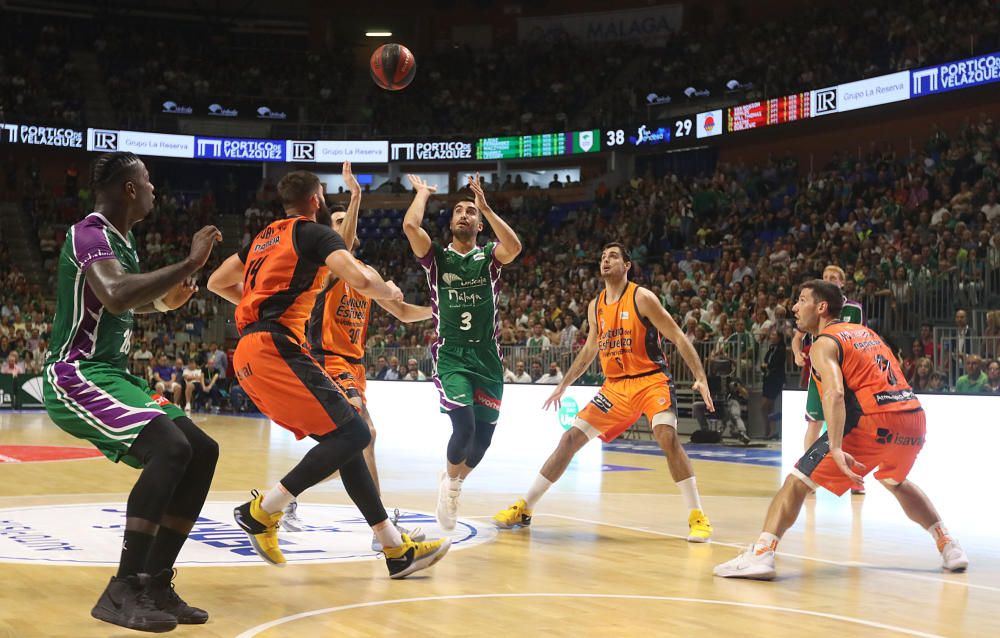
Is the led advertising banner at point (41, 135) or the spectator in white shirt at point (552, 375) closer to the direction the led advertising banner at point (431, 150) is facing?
the spectator in white shirt

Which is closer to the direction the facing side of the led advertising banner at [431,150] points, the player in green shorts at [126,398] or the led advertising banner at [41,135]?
the player in green shorts

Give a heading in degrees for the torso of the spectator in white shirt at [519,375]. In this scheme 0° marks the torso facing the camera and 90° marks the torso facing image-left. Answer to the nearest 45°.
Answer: approximately 0°

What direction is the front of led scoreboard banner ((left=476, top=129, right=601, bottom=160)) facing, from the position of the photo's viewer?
facing the viewer

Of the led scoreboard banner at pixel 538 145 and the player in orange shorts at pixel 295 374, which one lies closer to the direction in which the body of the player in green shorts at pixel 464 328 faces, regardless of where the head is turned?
the player in orange shorts

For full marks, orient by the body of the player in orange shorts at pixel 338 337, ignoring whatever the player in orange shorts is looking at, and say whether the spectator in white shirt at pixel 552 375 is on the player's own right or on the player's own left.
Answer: on the player's own left

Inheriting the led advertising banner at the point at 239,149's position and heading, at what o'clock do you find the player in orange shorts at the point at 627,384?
The player in orange shorts is roughly at 12 o'clock from the led advertising banner.

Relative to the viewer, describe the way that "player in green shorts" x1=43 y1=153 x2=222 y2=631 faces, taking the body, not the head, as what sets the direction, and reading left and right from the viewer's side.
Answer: facing to the right of the viewer

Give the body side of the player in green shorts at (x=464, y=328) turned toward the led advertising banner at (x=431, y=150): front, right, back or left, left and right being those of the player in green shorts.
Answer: back

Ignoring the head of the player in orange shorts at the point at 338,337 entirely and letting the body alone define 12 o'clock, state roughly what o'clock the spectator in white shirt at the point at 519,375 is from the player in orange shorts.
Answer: The spectator in white shirt is roughly at 8 o'clock from the player in orange shorts.

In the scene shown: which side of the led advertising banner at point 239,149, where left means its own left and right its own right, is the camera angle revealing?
front

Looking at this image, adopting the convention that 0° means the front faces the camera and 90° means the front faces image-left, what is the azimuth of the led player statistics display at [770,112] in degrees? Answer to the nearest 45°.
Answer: approximately 45°

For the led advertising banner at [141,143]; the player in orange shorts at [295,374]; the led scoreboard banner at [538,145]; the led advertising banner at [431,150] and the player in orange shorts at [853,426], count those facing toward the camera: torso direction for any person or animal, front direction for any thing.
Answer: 3

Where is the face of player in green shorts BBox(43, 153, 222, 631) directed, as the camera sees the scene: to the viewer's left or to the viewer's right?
to the viewer's right

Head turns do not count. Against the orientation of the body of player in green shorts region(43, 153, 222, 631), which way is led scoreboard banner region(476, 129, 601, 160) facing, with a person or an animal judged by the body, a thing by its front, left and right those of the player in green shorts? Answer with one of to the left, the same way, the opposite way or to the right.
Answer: to the right

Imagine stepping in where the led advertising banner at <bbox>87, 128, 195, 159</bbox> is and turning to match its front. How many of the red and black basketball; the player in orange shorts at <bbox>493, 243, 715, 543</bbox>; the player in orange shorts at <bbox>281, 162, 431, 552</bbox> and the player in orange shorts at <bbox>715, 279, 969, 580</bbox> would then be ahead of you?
4

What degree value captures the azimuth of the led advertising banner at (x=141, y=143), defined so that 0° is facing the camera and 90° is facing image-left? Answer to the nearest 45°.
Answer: approximately 0°
